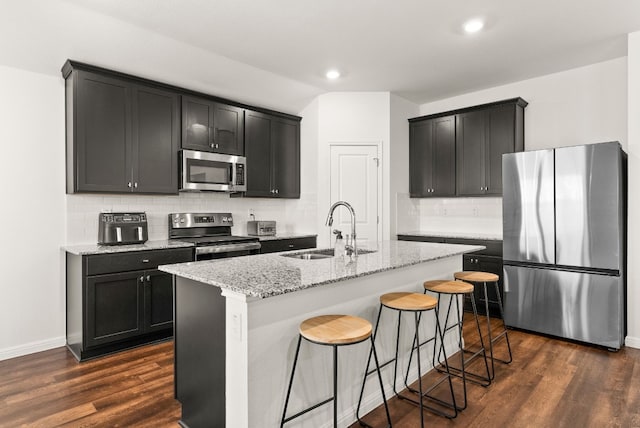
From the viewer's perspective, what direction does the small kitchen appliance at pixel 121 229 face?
toward the camera

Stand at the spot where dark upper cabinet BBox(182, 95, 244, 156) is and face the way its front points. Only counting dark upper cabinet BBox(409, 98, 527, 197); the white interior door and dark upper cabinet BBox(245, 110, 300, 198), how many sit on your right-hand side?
0

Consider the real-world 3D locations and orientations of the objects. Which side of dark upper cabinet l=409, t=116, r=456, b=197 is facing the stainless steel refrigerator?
left

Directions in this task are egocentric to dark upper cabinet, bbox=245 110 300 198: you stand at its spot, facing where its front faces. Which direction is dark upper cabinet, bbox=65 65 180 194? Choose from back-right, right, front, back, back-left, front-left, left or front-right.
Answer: right

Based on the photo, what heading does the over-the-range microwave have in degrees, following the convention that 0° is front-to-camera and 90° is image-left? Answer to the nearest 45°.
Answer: approximately 315°

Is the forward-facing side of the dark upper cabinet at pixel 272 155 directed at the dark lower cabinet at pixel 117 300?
no

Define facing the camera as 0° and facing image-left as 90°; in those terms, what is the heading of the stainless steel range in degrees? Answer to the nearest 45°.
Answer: approximately 315°

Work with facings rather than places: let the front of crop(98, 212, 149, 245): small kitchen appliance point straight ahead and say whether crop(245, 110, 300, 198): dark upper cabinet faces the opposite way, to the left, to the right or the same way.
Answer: the same way

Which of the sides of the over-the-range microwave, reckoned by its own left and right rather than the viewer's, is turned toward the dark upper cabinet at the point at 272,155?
left

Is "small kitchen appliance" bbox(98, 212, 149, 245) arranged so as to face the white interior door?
no

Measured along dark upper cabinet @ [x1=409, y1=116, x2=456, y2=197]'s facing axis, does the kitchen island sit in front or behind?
in front

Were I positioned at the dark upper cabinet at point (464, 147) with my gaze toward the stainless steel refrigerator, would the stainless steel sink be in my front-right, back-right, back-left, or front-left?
front-right

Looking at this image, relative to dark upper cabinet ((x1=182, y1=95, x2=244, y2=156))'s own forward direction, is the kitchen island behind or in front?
in front

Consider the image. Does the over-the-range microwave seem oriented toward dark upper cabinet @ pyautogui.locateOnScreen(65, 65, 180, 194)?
no

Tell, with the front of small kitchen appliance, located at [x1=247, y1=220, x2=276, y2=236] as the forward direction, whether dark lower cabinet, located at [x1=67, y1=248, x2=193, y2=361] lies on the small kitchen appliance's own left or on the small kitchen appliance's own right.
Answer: on the small kitchen appliance's own right

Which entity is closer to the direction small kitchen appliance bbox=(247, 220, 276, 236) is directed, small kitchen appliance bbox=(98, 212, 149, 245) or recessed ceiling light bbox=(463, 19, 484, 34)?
the recessed ceiling light

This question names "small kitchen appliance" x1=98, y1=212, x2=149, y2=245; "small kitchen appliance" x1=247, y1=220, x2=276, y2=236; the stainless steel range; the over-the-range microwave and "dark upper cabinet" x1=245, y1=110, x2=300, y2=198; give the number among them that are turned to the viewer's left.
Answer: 0
